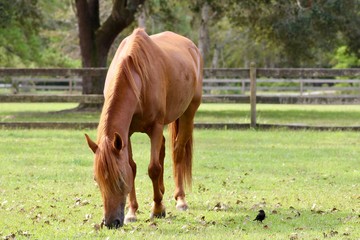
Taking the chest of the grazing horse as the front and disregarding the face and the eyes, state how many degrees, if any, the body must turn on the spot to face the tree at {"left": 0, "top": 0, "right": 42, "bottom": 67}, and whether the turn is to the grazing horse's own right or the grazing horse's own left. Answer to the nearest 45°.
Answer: approximately 135° to the grazing horse's own right

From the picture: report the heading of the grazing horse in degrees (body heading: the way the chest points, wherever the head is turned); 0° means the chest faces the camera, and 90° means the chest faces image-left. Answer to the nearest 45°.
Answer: approximately 45°
